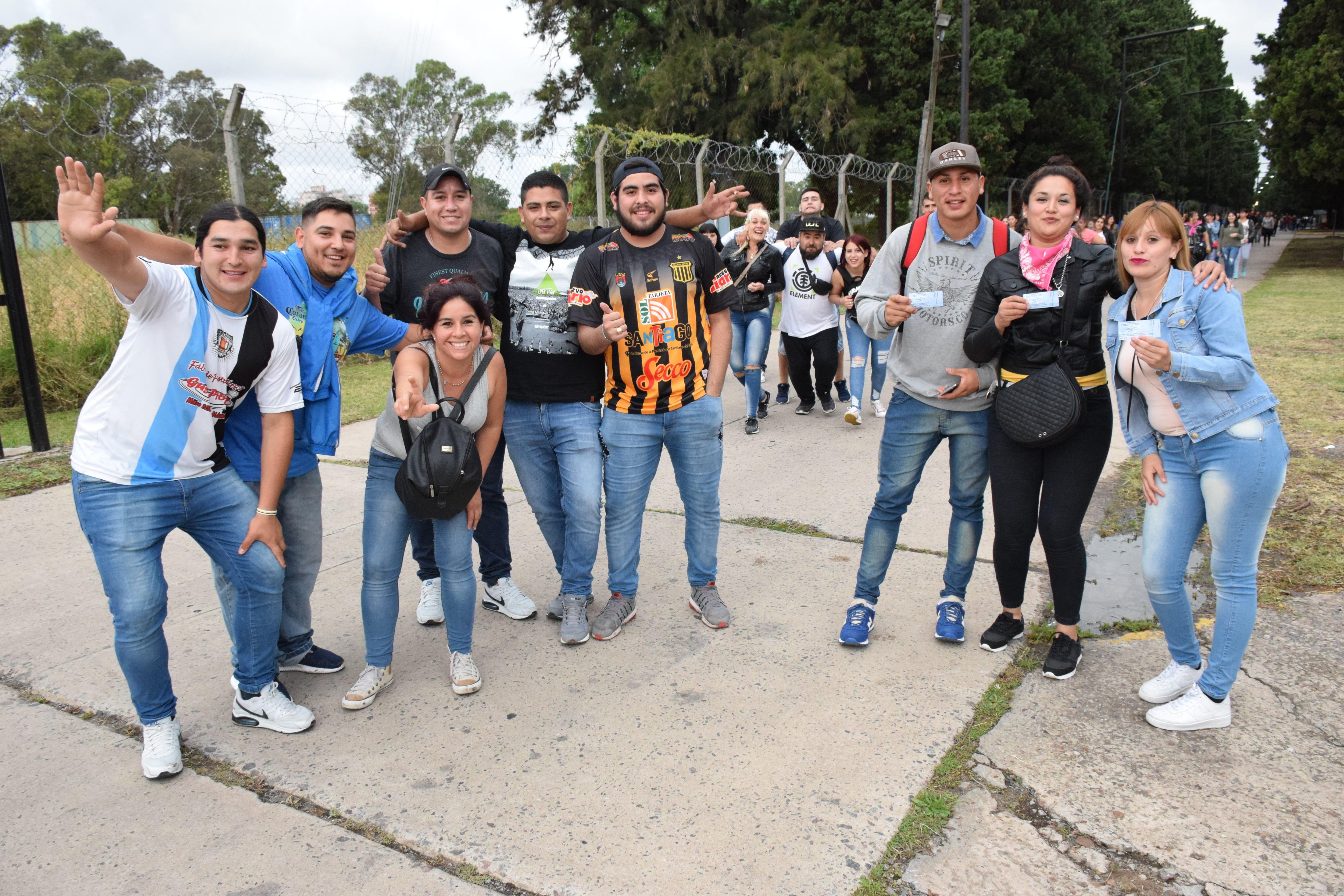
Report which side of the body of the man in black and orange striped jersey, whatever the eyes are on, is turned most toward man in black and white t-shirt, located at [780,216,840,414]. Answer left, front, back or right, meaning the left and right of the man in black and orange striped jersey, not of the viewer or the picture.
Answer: back

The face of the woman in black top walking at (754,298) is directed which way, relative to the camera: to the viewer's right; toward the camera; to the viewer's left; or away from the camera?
toward the camera

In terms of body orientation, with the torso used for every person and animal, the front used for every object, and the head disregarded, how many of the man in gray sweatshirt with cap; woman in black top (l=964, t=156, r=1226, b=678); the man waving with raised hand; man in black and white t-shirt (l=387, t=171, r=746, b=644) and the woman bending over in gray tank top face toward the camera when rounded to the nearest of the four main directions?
5

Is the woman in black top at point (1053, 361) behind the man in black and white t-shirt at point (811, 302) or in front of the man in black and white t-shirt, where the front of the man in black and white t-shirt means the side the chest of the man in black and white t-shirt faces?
in front

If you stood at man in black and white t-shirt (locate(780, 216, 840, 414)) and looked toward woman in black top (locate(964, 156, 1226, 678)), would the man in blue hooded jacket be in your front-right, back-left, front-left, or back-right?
front-right

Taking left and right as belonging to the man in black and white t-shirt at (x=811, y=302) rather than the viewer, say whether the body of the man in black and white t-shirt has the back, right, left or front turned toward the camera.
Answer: front

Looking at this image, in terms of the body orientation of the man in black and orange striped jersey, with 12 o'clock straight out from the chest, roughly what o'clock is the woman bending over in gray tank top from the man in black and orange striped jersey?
The woman bending over in gray tank top is roughly at 2 o'clock from the man in black and orange striped jersey.

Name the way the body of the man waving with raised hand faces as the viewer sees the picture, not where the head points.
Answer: toward the camera

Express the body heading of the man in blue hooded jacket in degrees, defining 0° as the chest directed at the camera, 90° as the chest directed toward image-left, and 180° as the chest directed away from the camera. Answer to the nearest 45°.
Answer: approximately 315°

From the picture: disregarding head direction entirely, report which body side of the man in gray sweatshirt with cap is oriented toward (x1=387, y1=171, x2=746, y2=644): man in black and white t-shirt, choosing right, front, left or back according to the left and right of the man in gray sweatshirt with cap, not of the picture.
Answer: right

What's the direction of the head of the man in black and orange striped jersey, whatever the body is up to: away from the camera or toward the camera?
toward the camera

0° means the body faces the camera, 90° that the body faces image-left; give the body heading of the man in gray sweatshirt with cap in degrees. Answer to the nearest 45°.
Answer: approximately 0°

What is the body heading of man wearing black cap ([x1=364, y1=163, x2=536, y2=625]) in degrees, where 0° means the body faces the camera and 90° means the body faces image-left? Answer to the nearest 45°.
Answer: approximately 0°

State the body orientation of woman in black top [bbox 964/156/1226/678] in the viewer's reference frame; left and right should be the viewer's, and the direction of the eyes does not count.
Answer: facing the viewer
